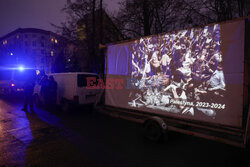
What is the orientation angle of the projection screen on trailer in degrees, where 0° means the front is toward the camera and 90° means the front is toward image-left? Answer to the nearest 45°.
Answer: approximately 45°

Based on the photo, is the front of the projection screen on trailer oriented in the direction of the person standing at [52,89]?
no

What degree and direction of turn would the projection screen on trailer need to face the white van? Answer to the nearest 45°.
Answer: approximately 90° to its right

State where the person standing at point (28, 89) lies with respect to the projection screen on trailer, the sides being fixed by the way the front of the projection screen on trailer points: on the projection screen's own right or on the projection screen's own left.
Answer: on the projection screen's own right

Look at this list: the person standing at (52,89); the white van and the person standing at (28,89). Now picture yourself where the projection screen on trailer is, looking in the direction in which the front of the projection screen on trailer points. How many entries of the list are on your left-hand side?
0

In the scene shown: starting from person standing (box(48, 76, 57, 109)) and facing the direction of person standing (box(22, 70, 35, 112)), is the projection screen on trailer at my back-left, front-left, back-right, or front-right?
back-left
